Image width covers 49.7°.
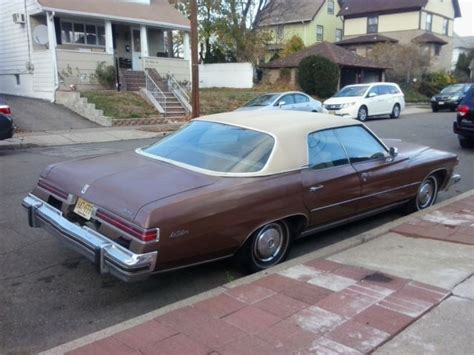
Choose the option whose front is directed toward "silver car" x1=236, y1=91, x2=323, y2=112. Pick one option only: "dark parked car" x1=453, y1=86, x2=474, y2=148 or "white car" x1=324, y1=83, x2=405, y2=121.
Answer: "white car" x1=324, y1=83, x2=405, y2=121

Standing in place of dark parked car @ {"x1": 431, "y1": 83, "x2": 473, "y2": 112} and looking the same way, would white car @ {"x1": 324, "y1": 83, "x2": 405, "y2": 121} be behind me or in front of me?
in front

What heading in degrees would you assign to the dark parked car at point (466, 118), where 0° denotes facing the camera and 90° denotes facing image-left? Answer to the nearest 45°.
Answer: approximately 225°

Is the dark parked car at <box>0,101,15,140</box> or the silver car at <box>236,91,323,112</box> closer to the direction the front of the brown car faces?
the silver car

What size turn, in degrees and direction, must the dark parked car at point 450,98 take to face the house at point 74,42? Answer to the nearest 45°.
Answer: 0° — it already faces it

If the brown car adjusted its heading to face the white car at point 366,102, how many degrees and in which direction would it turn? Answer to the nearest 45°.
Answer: approximately 45° to its left

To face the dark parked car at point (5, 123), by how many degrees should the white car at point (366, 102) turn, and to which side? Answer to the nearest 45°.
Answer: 0° — it already faces it

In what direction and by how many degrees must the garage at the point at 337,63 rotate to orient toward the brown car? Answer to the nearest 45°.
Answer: approximately 45° to its right

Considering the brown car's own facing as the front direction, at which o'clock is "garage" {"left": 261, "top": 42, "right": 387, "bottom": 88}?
The garage is roughly at 11 o'clock from the brown car.

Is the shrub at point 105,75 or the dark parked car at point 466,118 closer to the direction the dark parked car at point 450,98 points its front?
the shrub

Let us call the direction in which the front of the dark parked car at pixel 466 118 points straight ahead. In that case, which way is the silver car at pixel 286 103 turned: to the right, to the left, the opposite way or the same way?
the opposite way
